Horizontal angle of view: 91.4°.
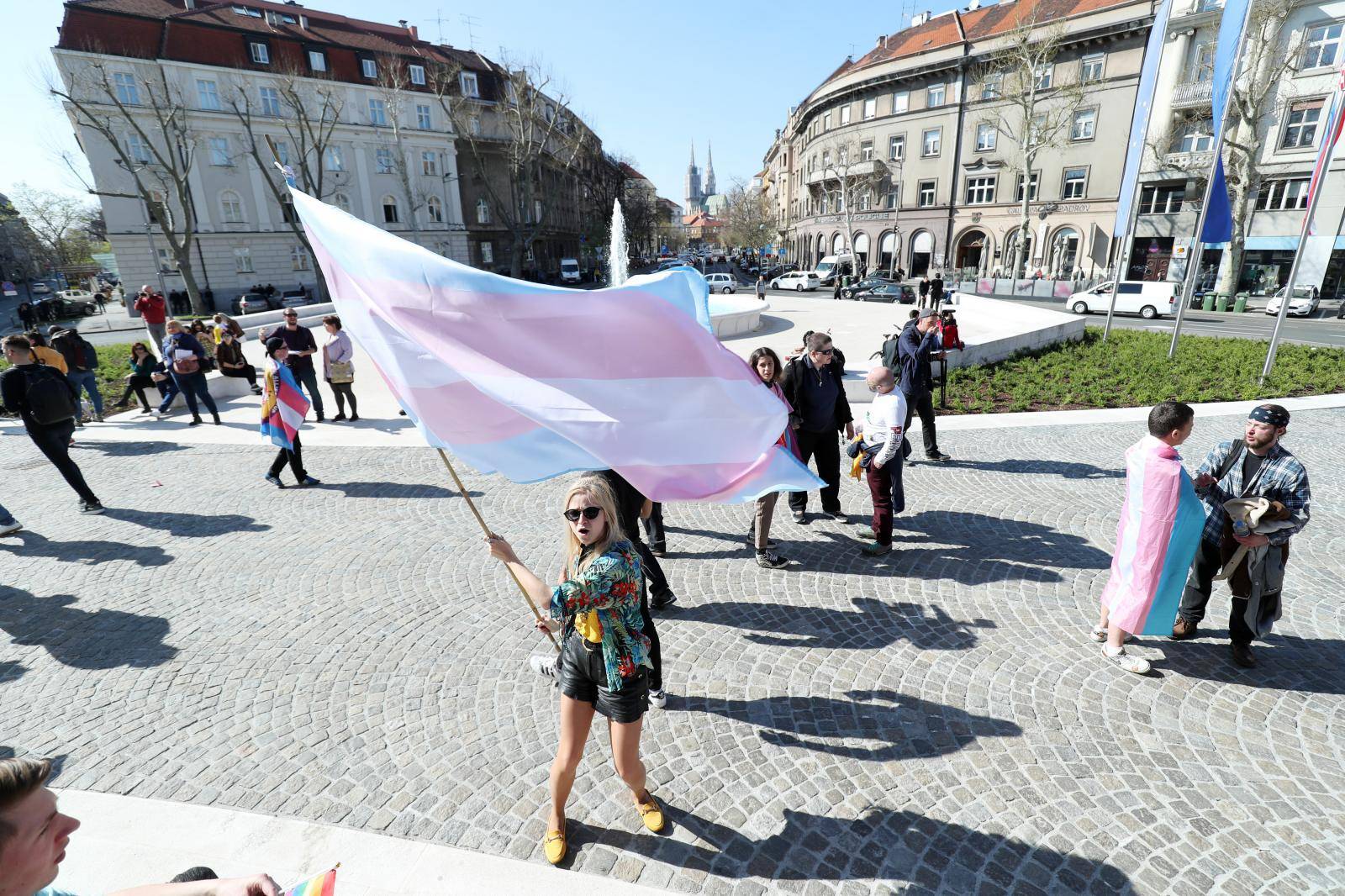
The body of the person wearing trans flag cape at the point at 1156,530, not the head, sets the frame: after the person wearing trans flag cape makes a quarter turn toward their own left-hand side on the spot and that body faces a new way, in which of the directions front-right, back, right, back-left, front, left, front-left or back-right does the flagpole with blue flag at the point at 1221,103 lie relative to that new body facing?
front

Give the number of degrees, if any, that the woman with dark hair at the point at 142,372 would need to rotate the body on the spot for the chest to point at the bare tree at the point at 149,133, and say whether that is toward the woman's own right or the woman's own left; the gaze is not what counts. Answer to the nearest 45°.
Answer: approximately 135° to the woman's own right

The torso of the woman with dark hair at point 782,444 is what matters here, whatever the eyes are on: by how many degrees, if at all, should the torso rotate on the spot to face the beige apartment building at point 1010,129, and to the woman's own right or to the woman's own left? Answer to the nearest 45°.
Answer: approximately 135° to the woman's own left

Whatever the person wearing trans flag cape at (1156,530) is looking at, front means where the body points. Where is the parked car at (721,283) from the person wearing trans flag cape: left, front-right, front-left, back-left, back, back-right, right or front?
back-left

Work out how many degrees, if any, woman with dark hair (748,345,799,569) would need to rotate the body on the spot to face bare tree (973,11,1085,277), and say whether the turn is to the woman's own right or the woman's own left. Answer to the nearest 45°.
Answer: approximately 135° to the woman's own left

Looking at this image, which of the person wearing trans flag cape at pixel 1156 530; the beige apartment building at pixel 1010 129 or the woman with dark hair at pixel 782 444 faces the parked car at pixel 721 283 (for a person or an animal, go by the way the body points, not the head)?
the beige apartment building

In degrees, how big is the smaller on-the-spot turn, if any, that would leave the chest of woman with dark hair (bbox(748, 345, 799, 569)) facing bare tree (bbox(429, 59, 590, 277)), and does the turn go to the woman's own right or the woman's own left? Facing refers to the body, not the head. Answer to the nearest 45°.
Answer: approximately 180°

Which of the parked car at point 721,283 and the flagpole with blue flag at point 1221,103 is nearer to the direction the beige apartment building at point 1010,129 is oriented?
the parked car

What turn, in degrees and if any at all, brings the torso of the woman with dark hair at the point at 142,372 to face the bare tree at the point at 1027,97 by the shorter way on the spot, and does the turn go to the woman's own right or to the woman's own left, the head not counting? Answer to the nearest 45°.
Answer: approximately 135° to the woman's own left

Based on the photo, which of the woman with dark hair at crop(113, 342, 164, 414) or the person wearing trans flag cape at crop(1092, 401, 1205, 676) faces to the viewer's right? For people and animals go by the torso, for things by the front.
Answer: the person wearing trans flag cape

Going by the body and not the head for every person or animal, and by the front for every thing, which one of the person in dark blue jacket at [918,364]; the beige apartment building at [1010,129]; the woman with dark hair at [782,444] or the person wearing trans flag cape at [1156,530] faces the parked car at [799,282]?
the beige apartment building

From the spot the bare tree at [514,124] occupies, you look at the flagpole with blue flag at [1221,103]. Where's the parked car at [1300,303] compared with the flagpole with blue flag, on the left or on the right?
left

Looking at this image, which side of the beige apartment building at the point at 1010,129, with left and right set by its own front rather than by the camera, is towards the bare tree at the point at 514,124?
front

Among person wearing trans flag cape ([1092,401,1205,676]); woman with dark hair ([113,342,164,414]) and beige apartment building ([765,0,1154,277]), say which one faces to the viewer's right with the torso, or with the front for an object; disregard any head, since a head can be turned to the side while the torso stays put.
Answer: the person wearing trans flag cape

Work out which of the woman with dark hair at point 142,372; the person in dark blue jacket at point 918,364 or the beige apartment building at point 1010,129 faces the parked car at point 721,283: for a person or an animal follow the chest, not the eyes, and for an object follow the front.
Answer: the beige apartment building
